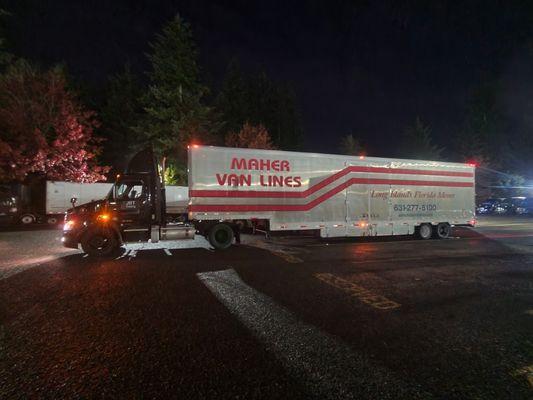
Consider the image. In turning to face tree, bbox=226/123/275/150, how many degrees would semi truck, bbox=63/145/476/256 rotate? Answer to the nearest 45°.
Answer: approximately 90° to its right

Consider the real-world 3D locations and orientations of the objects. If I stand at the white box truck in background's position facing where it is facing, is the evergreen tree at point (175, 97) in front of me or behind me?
behind

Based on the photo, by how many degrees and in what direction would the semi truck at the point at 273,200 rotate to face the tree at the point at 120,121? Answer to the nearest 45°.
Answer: approximately 45° to its right

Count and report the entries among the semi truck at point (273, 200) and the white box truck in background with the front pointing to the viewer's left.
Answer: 2

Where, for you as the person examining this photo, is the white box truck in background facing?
facing to the left of the viewer

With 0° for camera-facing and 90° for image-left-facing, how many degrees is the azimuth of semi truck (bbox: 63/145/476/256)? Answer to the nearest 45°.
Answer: approximately 90°

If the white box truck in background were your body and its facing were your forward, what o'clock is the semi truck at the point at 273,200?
The semi truck is roughly at 8 o'clock from the white box truck in background.

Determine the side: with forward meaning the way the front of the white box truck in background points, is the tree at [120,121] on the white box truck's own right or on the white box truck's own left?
on the white box truck's own right
